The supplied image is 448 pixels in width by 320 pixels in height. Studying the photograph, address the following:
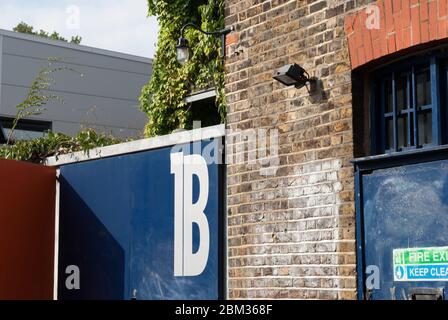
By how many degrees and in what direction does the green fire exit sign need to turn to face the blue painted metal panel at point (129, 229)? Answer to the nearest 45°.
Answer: approximately 135° to its right

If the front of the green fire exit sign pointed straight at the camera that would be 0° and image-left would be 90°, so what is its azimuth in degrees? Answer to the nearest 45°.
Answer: approximately 0°

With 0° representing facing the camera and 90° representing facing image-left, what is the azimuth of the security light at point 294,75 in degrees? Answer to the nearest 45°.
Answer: approximately 45°

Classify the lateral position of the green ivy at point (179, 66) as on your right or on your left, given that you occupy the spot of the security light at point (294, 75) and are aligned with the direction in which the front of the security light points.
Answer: on your right

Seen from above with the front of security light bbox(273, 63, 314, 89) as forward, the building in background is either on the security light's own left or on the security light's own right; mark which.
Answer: on the security light's own right

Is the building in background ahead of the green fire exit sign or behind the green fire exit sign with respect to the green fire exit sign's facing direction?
behind
